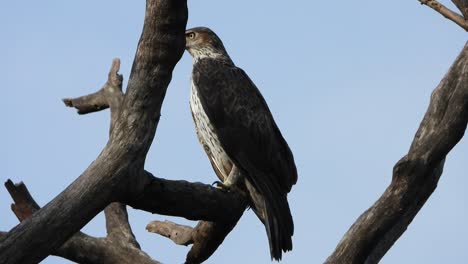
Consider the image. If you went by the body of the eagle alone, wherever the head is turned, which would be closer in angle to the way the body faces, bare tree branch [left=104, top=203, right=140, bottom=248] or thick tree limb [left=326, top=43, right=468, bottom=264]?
the bare tree branch

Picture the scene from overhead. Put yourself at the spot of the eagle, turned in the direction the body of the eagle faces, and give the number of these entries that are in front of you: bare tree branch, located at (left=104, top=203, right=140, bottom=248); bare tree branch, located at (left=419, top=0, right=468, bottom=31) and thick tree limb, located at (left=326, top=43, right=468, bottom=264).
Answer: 1

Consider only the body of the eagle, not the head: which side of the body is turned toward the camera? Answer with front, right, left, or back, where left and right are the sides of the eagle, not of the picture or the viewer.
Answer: left

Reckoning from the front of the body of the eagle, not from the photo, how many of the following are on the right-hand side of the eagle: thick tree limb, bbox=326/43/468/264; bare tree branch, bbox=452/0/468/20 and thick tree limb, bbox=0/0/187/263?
0

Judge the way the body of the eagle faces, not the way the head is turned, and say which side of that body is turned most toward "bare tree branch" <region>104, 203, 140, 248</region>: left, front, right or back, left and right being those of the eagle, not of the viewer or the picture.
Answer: front

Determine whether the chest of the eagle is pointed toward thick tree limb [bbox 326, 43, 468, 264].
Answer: no

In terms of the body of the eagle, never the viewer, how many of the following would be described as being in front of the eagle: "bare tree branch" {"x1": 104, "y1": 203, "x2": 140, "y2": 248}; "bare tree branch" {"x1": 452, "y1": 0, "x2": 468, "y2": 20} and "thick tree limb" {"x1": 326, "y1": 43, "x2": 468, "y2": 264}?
1
